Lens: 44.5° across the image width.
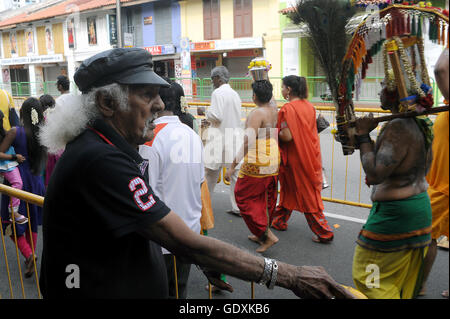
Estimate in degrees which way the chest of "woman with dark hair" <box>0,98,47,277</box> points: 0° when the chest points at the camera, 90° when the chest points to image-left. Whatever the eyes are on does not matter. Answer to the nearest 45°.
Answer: approximately 135°

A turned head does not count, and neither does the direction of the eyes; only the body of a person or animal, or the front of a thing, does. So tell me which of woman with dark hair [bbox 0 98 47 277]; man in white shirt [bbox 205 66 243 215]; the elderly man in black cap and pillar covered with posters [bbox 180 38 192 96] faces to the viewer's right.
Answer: the elderly man in black cap

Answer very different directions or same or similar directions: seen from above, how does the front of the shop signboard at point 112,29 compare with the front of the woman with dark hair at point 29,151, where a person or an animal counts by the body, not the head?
very different directions

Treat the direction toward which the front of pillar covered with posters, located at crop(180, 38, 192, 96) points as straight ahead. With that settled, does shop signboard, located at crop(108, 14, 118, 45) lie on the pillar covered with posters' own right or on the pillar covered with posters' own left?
on the pillar covered with posters' own right

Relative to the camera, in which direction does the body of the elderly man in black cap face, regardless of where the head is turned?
to the viewer's right

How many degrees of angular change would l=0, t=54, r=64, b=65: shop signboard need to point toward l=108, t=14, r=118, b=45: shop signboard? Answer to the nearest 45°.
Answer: approximately 45° to its left

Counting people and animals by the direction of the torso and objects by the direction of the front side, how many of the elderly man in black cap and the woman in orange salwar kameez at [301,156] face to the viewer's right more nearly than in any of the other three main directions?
1

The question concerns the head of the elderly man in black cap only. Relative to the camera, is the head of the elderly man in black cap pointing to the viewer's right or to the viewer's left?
to the viewer's right

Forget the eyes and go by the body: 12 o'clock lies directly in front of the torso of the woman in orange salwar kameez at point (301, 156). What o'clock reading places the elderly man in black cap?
The elderly man in black cap is roughly at 8 o'clock from the woman in orange salwar kameez.
